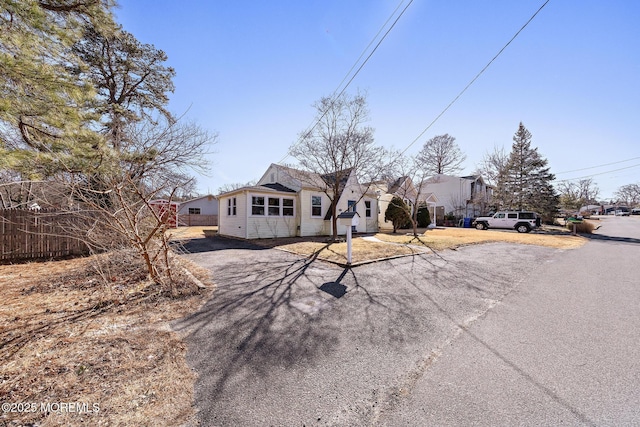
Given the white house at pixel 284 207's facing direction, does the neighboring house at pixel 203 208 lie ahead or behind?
behind

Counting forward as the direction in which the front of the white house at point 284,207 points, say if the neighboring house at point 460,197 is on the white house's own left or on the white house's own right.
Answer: on the white house's own left

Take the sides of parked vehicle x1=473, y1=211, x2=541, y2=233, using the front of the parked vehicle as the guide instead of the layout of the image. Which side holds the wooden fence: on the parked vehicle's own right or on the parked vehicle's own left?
on the parked vehicle's own left

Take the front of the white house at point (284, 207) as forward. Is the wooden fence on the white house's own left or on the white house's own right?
on the white house's own right

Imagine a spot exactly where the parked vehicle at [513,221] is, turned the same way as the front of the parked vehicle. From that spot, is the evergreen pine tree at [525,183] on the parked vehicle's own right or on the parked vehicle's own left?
on the parked vehicle's own right

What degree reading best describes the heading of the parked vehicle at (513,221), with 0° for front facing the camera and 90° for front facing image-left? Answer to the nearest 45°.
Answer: approximately 90°

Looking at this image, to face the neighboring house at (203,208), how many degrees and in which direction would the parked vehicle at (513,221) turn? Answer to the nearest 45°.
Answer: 0° — it already faces it

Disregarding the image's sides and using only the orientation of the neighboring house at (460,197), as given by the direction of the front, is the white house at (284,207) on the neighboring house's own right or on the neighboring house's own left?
on the neighboring house's own right

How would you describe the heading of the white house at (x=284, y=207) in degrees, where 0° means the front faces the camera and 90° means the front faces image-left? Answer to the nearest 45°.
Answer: approximately 315°

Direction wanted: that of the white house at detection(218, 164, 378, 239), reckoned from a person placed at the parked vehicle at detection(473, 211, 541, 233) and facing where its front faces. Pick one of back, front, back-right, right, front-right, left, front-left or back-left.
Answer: front-left

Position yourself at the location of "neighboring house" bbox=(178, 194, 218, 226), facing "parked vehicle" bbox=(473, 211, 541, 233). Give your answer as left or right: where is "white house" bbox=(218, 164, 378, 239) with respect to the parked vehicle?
right

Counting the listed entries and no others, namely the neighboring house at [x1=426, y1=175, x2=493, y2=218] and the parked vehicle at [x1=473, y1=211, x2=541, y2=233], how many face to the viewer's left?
1

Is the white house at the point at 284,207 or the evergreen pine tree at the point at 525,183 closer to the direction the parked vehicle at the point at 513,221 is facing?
the white house
